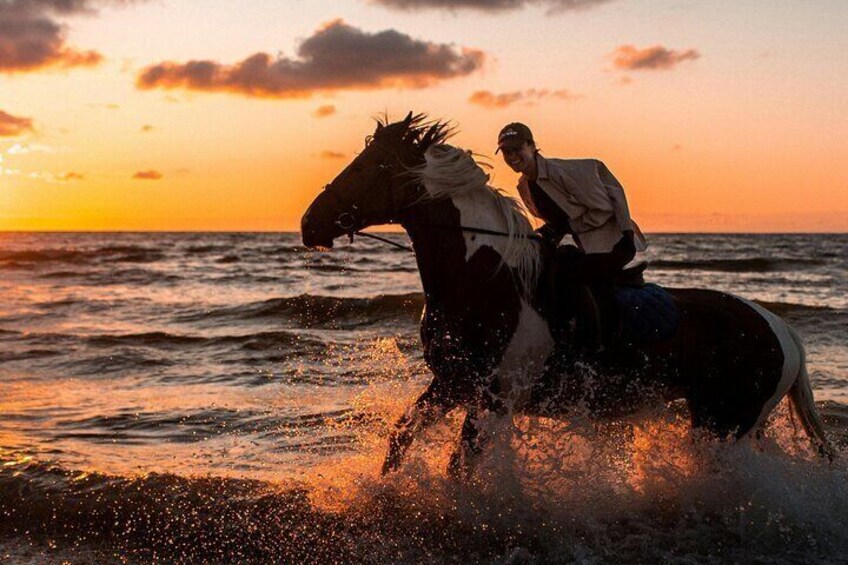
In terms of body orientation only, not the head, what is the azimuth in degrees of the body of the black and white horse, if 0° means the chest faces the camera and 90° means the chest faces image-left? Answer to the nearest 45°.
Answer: approximately 90°

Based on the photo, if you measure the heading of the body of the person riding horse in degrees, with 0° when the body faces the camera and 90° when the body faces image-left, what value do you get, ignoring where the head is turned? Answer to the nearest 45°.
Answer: approximately 45°
